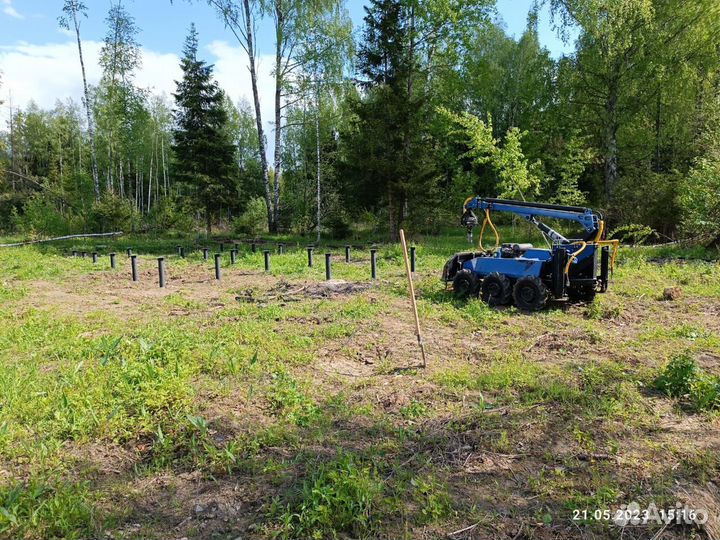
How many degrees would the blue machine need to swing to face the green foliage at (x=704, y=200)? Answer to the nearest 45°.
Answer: approximately 90° to its right

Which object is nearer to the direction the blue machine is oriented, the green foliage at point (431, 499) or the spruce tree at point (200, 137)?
the spruce tree

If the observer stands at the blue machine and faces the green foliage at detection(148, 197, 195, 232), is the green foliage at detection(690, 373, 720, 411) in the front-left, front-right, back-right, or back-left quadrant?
back-left

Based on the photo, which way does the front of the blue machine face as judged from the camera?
facing away from the viewer and to the left of the viewer

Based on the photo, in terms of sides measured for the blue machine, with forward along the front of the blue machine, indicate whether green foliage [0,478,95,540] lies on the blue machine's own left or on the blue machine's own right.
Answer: on the blue machine's own left

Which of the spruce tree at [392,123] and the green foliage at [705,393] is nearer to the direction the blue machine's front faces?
the spruce tree

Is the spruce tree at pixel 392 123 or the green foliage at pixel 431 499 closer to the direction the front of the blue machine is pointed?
the spruce tree

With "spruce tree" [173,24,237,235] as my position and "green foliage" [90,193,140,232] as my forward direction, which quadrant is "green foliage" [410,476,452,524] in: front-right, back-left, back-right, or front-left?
back-left

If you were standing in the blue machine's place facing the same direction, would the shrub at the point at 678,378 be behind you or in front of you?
behind

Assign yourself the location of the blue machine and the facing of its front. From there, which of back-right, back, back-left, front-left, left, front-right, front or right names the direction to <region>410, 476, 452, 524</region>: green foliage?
back-left
